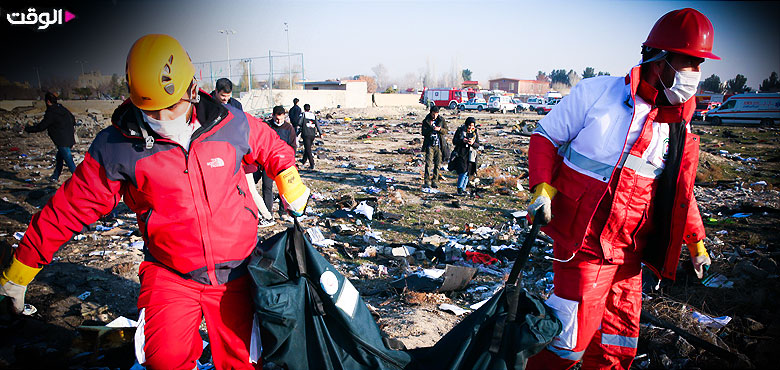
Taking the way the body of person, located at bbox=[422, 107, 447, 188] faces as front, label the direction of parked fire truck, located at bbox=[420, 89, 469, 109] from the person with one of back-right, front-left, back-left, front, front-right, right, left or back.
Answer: back

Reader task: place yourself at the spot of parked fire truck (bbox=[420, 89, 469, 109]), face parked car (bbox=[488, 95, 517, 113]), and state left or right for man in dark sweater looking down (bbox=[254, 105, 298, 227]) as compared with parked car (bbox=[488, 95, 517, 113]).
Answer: right

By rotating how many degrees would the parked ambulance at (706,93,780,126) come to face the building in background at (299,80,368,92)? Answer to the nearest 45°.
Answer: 0° — it already faces it

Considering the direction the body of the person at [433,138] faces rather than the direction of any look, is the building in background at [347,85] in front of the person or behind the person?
behind

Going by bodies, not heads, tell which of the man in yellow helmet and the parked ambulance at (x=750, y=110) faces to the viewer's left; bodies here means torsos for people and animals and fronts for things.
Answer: the parked ambulance

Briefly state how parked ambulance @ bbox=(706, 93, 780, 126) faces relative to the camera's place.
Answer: facing to the left of the viewer
